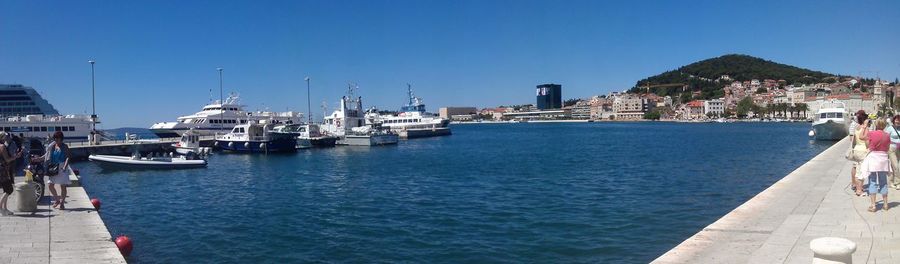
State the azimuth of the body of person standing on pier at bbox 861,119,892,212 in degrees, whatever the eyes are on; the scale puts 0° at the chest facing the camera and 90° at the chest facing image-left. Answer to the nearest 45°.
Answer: approximately 180°

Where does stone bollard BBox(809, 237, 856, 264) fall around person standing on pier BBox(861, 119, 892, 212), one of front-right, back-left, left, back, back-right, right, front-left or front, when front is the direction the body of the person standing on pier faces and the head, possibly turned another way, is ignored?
back

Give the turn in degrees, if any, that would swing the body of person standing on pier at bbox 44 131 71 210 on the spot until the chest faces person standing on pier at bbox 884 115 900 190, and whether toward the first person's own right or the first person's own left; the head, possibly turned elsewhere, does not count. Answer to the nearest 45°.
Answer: approximately 45° to the first person's own left

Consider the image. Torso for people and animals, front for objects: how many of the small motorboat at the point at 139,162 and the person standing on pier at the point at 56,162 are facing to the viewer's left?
1

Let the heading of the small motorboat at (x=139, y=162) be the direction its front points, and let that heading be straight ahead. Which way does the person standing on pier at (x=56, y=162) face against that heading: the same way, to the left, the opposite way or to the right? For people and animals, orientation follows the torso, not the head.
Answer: to the left

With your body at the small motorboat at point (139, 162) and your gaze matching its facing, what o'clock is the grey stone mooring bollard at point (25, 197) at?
The grey stone mooring bollard is roughly at 9 o'clock from the small motorboat.

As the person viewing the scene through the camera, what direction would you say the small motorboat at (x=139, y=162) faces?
facing to the left of the viewer
